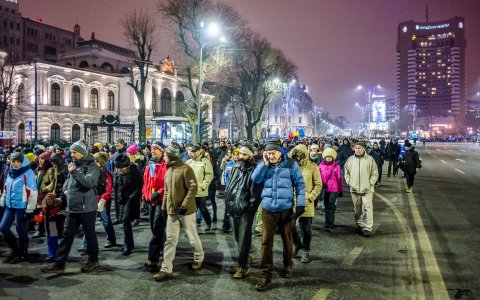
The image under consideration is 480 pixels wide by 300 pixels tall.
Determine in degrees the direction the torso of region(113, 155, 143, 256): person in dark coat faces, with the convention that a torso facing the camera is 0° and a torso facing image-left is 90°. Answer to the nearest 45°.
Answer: approximately 45°

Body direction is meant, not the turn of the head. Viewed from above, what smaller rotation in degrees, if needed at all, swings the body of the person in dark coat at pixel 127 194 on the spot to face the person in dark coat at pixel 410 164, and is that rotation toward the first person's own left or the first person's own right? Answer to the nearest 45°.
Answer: approximately 180°

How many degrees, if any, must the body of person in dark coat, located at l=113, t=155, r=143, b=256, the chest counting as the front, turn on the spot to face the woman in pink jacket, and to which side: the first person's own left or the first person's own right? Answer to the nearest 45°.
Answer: approximately 135° to the first person's own left

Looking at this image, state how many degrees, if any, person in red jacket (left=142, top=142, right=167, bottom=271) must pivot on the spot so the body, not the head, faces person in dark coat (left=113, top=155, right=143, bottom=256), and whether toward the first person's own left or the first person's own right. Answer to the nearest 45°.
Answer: approximately 90° to the first person's own right

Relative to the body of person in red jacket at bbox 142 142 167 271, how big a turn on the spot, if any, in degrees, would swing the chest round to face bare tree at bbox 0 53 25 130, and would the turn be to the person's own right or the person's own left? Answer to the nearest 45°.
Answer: approximately 135° to the person's own right

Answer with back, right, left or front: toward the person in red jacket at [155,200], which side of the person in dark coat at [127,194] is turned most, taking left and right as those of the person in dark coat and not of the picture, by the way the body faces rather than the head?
left

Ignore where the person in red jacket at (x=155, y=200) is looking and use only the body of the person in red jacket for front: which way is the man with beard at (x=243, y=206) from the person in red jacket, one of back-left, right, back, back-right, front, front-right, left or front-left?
left

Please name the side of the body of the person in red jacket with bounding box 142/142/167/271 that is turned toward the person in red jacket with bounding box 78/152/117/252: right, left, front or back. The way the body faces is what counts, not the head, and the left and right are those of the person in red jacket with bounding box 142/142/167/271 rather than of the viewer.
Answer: right

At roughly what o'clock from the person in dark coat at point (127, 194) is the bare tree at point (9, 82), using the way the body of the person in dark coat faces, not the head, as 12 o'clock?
The bare tree is roughly at 4 o'clock from the person in dark coat.

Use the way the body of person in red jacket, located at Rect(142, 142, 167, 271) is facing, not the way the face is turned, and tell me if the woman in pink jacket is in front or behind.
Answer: behind

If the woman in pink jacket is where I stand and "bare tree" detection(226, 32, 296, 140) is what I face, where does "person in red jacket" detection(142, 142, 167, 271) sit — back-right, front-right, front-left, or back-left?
back-left

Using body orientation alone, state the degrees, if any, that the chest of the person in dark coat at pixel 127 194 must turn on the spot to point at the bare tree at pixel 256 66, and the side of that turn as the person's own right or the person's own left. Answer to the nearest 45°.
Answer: approximately 135° to the person's own right
